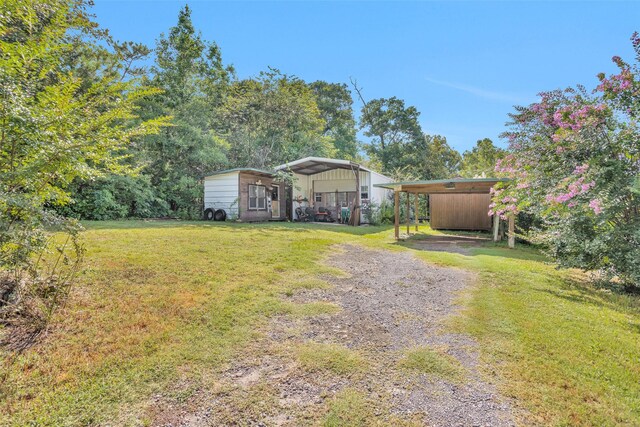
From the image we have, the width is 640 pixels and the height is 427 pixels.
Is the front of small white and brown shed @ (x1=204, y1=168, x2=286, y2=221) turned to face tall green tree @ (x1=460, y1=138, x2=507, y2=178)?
no

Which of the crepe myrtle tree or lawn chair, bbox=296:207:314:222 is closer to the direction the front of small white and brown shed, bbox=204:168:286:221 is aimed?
the crepe myrtle tree

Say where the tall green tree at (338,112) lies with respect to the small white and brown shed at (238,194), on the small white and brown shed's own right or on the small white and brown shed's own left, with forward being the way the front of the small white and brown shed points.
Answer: on the small white and brown shed's own left

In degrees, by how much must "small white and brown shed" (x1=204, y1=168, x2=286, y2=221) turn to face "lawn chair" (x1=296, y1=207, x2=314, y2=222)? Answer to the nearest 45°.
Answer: approximately 90° to its left

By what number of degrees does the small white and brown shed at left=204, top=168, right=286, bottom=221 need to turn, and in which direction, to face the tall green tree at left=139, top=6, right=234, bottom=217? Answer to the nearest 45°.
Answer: approximately 180°

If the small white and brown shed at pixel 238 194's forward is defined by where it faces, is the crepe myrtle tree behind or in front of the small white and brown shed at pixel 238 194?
in front

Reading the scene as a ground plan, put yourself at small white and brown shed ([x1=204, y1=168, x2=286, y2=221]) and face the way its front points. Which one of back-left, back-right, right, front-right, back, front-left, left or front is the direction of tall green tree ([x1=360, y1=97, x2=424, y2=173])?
left

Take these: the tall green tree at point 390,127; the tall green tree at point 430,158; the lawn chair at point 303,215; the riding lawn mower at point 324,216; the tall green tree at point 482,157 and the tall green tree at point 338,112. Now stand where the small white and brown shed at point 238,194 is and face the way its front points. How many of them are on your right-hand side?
0

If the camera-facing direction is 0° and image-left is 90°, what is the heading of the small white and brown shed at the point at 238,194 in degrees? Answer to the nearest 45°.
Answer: approximately 315°

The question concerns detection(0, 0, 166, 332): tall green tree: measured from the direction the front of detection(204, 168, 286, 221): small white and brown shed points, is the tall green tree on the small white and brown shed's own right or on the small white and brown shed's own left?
on the small white and brown shed's own right

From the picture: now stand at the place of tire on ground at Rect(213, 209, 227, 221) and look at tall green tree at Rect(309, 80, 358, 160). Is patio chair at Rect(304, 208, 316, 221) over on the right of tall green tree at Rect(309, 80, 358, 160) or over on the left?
right

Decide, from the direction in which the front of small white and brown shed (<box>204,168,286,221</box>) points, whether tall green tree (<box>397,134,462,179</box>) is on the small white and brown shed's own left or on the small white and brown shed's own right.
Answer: on the small white and brown shed's own left

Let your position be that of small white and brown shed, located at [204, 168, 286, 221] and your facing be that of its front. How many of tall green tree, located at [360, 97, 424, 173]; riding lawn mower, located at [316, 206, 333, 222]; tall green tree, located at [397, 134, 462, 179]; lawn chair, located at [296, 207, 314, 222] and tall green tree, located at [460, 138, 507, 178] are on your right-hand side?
0
